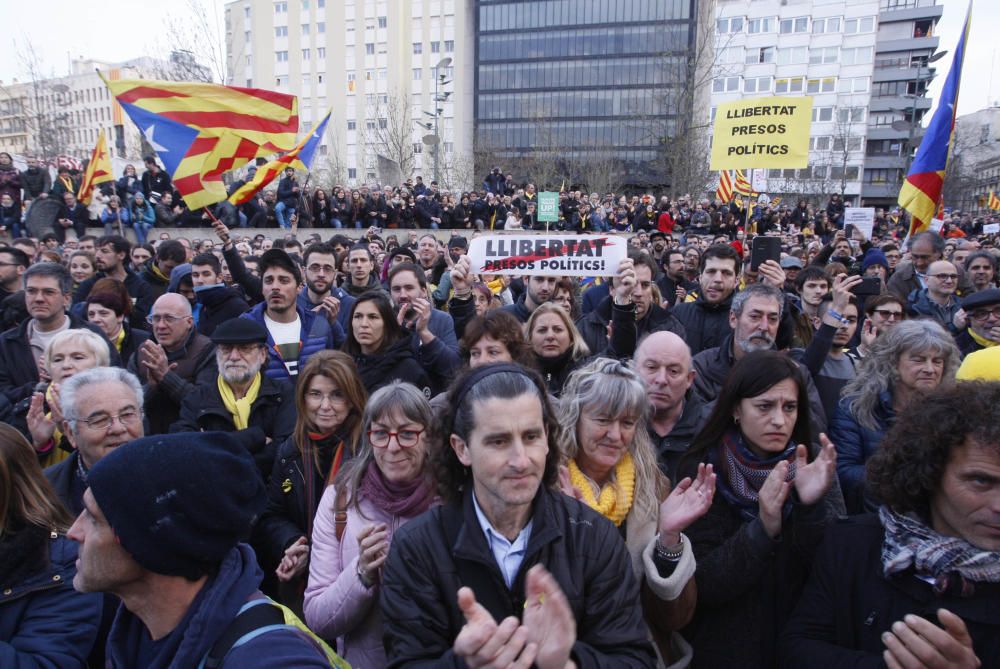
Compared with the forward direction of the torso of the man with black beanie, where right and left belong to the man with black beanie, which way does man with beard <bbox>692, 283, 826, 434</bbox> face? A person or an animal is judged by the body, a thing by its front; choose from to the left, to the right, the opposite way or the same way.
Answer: to the left

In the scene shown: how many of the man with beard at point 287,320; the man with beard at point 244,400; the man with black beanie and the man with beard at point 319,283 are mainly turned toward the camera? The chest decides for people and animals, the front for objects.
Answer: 3

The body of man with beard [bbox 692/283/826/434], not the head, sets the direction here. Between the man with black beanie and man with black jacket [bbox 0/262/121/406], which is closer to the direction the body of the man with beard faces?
the man with black beanie

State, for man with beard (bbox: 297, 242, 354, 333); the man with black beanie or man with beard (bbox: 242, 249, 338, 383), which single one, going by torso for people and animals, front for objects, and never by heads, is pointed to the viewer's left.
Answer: the man with black beanie

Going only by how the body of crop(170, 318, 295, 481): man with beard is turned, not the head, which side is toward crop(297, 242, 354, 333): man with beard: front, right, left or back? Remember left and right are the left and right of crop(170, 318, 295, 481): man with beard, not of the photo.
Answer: back

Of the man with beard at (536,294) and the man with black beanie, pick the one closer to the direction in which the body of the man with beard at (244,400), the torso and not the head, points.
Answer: the man with black beanie

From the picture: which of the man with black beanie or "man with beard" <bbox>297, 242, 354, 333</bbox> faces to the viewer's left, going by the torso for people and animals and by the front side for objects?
the man with black beanie

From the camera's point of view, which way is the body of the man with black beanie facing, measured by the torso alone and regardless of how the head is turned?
to the viewer's left

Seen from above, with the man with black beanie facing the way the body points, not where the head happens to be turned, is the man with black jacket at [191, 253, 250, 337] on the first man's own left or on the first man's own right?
on the first man's own right

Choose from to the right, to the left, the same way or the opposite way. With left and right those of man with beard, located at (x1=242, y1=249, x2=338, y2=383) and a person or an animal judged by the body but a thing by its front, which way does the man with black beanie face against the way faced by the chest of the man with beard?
to the right

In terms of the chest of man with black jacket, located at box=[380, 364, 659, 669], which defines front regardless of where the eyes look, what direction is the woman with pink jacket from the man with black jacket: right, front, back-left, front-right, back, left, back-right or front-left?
back-right
